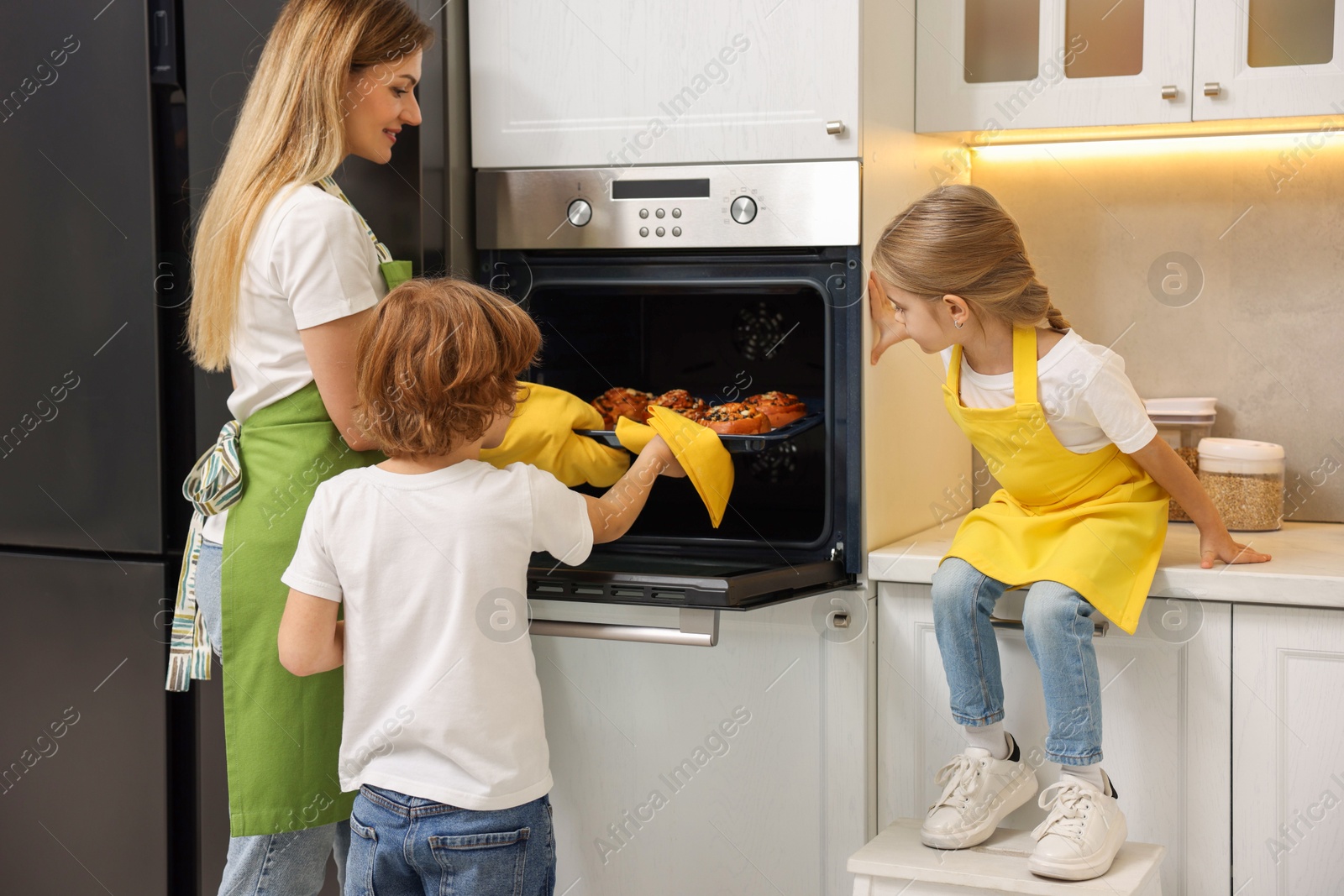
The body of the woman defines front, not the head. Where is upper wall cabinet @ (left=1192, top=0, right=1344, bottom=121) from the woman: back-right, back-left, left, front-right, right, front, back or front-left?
front

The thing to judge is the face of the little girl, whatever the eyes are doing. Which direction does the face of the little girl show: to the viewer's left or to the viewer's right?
to the viewer's left

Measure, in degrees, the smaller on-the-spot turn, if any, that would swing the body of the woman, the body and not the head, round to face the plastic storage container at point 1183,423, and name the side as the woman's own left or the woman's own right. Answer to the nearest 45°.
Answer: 0° — they already face it

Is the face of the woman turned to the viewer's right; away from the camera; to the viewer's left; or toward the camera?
to the viewer's right

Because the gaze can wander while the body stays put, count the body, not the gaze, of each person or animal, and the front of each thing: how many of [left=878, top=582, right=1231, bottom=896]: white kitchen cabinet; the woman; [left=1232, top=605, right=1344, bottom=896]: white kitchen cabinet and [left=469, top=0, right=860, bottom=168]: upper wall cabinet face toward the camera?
3

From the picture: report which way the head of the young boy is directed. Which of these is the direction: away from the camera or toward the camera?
away from the camera

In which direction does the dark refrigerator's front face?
toward the camera

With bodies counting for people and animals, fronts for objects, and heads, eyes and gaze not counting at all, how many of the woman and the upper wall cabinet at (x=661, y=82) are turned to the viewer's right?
1

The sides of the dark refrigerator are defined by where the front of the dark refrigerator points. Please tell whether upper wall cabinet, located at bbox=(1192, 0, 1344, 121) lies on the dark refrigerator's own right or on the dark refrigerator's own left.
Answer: on the dark refrigerator's own left

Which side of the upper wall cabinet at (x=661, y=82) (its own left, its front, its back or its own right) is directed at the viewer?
front

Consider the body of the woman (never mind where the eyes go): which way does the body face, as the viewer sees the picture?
to the viewer's right
